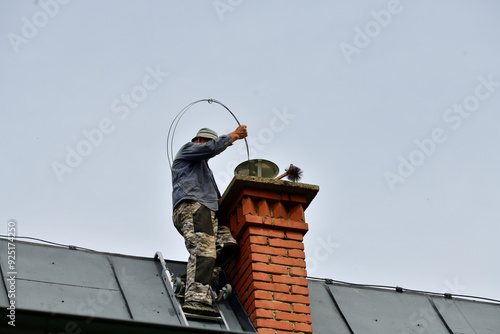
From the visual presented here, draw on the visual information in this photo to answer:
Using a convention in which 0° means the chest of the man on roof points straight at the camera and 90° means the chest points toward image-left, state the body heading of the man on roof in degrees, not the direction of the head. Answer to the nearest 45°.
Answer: approximately 270°

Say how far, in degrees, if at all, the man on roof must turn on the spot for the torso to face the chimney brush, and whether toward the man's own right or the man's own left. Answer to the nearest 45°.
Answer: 0° — they already face it
